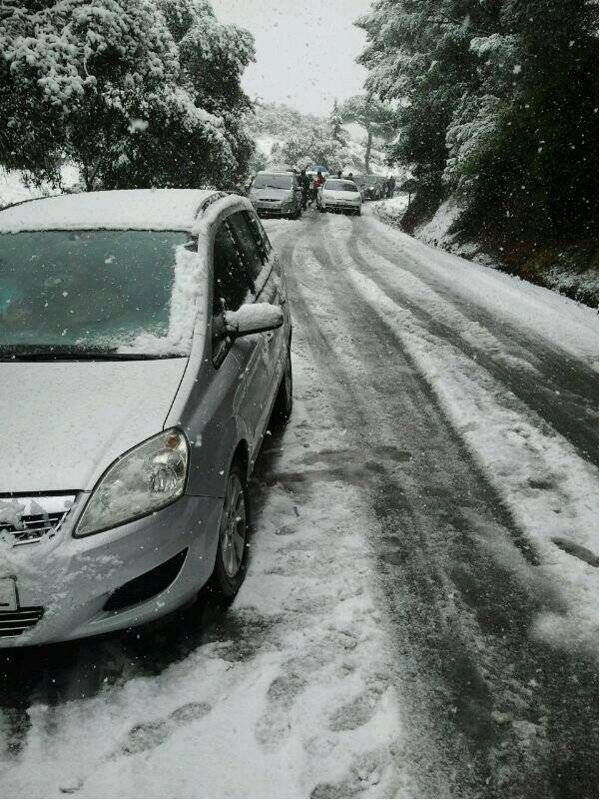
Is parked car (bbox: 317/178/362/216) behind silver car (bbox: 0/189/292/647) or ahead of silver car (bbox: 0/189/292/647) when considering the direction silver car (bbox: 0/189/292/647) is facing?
behind

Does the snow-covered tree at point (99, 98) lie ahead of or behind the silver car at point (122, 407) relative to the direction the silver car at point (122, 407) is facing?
behind

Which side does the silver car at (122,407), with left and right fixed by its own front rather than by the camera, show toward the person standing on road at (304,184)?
back

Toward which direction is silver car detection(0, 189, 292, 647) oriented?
toward the camera

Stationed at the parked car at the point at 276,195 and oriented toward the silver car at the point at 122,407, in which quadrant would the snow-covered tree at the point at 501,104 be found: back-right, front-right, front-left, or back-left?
front-left

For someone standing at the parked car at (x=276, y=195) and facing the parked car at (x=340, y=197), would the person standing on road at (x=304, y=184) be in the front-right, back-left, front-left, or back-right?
front-left

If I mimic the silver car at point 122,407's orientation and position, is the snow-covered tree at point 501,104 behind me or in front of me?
behind

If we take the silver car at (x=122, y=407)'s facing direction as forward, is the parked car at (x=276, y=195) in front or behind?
behind
